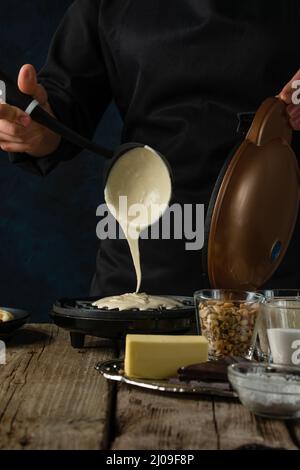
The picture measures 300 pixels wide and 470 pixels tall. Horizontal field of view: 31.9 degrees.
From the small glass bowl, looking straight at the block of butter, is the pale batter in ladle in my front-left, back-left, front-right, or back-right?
front-right

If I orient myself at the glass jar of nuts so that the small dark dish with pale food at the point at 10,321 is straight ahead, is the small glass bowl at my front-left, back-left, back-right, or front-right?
back-left

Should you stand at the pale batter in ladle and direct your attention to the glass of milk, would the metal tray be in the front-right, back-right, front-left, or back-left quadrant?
front-right

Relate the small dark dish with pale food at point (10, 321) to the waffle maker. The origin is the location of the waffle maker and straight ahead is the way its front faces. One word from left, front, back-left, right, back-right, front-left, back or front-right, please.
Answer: front

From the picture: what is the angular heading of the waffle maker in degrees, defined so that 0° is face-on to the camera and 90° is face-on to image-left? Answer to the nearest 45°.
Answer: approximately 90°
